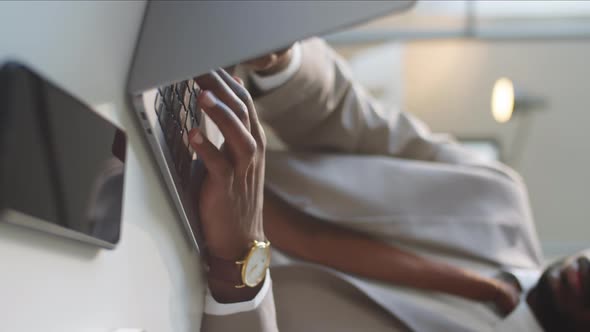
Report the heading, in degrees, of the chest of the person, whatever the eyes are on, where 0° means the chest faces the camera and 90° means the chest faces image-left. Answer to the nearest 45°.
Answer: approximately 0°

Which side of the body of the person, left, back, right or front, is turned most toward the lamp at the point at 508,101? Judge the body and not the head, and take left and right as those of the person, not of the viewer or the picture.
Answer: back
